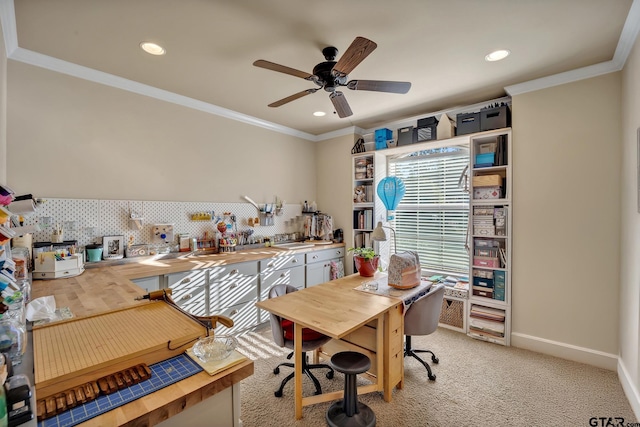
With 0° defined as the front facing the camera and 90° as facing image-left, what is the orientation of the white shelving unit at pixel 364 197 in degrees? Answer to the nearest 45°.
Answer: approximately 45°

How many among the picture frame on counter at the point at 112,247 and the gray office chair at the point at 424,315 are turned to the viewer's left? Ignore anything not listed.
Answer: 1

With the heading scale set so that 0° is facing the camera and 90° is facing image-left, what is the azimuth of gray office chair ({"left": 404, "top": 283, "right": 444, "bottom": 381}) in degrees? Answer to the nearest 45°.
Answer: approximately 90°

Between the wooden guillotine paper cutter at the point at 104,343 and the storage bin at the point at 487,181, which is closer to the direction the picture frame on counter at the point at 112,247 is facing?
the wooden guillotine paper cutter

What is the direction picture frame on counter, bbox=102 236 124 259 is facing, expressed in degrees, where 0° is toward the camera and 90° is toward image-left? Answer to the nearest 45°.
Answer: approximately 0°

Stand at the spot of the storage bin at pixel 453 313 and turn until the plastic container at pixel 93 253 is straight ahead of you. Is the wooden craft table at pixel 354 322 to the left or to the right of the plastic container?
left

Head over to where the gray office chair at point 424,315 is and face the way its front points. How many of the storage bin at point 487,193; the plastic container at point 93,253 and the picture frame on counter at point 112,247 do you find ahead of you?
2
